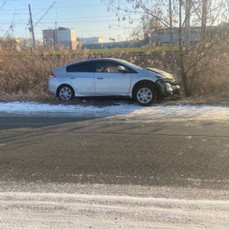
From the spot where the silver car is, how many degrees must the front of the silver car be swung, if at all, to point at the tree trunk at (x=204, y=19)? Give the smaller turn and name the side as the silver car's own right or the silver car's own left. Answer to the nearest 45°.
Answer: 0° — it already faces it

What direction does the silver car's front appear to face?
to the viewer's right
